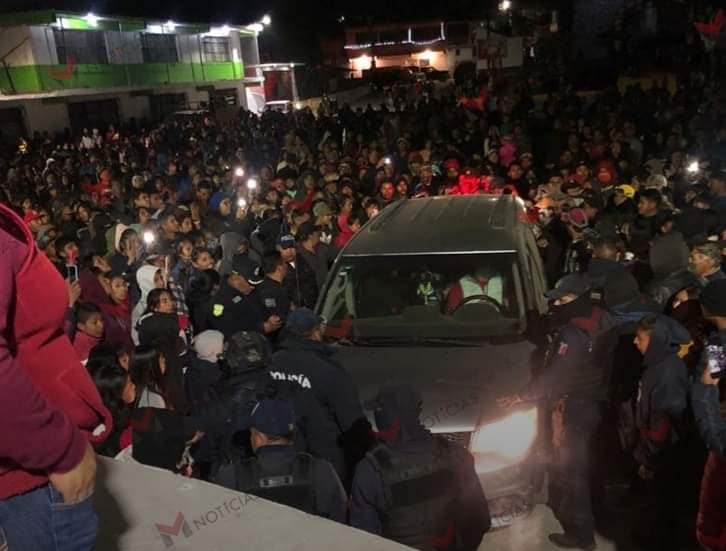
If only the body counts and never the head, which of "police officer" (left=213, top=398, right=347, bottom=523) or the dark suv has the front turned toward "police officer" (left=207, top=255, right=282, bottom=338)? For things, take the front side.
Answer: "police officer" (left=213, top=398, right=347, bottom=523)

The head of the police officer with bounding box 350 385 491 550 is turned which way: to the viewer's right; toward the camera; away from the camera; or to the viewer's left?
away from the camera

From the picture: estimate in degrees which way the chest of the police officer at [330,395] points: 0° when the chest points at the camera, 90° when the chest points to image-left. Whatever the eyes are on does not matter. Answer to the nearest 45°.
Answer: approximately 225°
